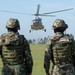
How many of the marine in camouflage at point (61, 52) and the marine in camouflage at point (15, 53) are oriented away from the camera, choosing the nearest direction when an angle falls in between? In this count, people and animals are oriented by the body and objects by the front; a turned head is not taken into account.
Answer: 2

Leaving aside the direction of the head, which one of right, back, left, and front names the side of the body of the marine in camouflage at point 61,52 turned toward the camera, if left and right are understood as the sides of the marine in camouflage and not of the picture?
back

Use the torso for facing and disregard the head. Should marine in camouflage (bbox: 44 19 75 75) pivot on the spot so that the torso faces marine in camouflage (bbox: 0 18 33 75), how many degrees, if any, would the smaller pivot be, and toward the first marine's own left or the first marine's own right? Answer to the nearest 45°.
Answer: approximately 90° to the first marine's own left

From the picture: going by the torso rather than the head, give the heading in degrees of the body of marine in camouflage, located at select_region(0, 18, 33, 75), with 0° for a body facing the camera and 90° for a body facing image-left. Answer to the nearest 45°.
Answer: approximately 180°

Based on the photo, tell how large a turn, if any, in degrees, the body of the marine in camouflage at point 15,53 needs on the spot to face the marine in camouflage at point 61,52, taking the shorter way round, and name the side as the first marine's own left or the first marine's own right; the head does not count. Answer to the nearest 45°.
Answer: approximately 90° to the first marine's own right
